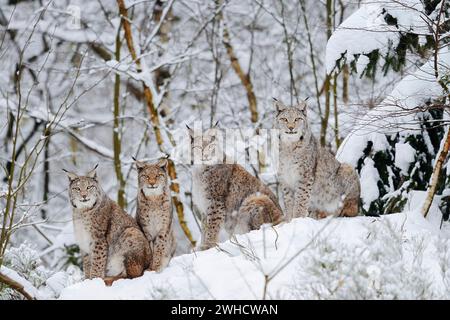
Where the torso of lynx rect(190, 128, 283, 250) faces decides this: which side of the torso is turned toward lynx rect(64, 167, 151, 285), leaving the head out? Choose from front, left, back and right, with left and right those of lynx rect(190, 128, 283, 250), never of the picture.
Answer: front

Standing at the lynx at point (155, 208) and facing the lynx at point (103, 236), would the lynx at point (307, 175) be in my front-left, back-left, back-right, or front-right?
back-right

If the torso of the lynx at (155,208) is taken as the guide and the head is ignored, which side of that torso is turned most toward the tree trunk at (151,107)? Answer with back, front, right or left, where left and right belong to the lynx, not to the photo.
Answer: back

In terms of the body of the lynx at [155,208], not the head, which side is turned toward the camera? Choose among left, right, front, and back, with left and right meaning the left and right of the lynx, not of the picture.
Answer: front

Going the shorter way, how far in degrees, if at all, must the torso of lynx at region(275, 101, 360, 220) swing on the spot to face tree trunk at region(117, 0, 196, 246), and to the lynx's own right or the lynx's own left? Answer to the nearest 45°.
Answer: approximately 90° to the lynx's own right

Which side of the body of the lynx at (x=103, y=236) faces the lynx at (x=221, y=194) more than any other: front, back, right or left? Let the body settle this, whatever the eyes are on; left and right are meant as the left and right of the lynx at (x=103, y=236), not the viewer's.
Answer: back

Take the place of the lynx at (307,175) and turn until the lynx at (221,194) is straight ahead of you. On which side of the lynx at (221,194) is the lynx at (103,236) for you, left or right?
left
